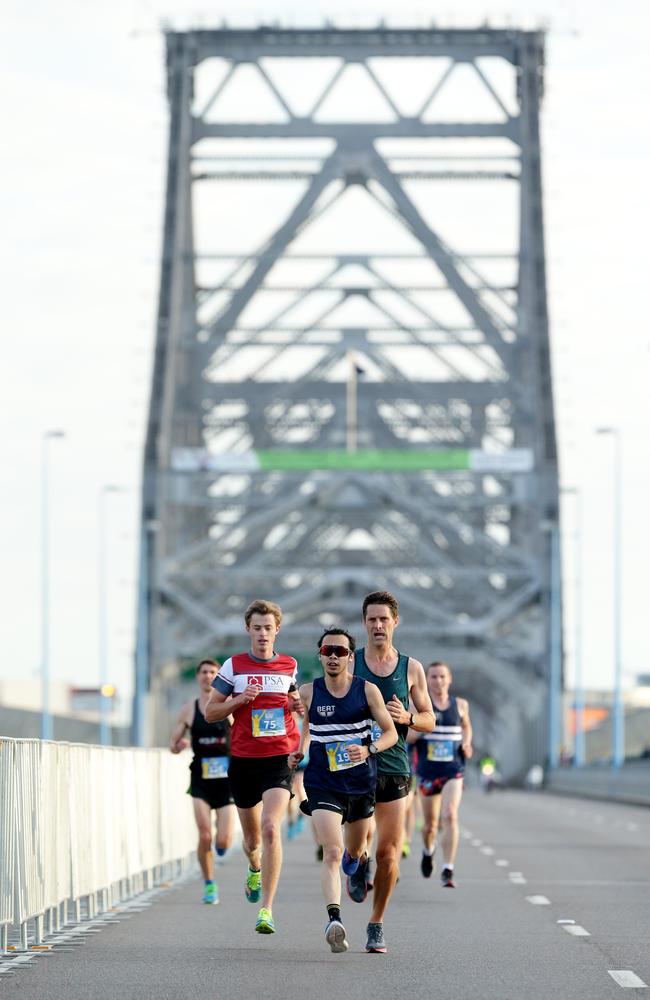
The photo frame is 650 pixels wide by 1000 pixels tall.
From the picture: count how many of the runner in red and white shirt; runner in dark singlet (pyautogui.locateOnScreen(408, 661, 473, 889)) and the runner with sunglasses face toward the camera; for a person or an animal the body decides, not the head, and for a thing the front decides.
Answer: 3

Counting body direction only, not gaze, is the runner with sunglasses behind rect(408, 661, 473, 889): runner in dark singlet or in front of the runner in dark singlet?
in front

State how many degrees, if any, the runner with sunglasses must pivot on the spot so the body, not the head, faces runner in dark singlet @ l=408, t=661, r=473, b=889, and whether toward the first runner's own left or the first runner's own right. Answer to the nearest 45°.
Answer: approximately 180°

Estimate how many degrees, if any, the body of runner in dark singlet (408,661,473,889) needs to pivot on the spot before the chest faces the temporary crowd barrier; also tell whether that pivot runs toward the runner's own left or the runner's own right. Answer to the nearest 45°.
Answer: approximately 45° to the runner's own right

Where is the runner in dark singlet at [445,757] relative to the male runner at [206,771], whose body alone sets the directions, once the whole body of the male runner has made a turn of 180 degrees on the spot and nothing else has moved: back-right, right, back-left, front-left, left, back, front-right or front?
front-right

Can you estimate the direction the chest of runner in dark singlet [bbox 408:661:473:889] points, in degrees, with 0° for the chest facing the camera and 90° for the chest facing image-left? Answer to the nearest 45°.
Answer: approximately 0°

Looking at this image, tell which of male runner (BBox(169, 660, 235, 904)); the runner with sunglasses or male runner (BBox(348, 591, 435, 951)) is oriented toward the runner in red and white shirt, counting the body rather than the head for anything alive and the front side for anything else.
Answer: male runner (BBox(169, 660, 235, 904))

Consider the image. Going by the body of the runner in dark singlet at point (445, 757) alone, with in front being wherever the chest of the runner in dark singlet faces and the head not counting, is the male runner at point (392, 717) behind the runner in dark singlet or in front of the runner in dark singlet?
in front

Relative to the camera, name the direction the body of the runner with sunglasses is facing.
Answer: toward the camera

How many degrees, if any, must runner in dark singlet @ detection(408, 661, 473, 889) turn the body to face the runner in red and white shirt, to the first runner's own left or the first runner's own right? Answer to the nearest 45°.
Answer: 0° — they already face them

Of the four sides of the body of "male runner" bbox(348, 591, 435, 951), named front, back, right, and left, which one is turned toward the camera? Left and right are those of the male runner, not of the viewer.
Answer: front
